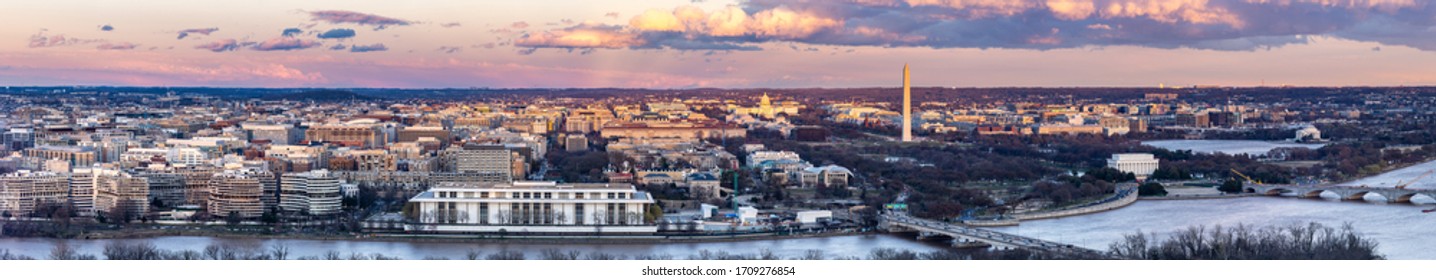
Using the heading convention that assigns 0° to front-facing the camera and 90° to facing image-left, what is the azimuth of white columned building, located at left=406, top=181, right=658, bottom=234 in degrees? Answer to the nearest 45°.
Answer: approximately 0°

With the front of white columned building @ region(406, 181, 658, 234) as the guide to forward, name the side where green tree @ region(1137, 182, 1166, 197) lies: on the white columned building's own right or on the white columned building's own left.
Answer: on the white columned building's own left

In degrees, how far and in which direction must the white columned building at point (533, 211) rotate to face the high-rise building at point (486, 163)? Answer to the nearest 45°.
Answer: approximately 180°

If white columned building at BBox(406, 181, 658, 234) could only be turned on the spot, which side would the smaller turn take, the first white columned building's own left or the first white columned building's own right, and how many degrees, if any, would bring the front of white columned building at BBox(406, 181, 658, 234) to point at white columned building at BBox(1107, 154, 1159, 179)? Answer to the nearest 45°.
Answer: approximately 135° to the first white columned building's own left

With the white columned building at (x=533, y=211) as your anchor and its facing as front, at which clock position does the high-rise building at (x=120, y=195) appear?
The high-rise building is roughly at 4 o'clock from the white columned building.

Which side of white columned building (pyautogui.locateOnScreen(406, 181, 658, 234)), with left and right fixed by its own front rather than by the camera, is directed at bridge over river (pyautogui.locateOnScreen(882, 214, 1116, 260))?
left

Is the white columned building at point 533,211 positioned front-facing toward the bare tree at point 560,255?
yes

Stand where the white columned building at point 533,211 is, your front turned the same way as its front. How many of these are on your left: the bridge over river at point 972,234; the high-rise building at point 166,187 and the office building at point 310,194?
1
